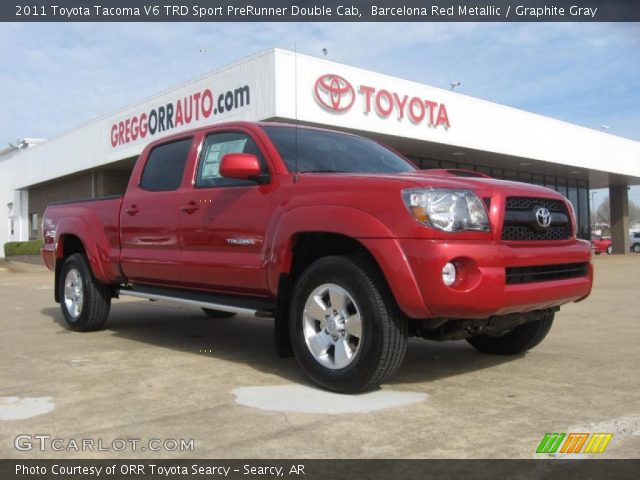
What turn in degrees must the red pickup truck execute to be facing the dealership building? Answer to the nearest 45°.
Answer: approximately 135° to its left

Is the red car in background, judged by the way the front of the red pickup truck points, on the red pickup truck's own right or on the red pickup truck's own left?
on the red pickup truck's own left

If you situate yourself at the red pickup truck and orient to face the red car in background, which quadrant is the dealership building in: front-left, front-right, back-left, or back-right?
front-left
